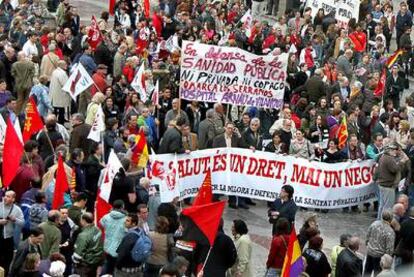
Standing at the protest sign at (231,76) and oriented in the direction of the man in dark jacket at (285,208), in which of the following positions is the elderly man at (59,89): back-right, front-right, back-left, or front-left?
back-right

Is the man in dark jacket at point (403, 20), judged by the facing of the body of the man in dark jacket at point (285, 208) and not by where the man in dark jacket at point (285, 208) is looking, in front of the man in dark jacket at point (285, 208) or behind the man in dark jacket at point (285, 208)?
behind

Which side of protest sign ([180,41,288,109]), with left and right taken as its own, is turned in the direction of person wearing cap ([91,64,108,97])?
right

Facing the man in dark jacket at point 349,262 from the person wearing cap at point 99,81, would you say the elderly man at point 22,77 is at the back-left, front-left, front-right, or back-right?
back-right
